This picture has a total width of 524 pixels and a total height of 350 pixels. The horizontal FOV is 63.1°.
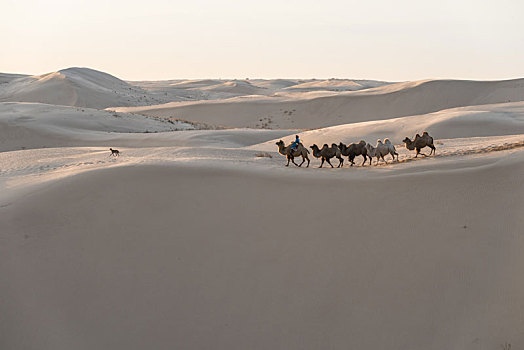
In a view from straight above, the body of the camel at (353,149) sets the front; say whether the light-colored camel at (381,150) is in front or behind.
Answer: behind

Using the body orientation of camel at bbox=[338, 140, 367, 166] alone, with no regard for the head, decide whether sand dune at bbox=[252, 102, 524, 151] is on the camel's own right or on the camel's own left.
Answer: on the camel's own right

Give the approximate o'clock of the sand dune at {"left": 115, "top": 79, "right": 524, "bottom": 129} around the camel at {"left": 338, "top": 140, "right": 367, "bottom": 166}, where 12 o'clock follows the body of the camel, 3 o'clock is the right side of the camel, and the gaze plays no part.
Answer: The sand dune is roughly at 3 o'clock from the camel.

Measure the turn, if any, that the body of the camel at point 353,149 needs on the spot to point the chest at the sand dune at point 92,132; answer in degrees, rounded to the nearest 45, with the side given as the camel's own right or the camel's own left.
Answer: approximately 45° to the camel's own right

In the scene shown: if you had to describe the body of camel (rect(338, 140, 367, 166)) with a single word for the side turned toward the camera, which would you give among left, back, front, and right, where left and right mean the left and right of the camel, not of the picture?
left

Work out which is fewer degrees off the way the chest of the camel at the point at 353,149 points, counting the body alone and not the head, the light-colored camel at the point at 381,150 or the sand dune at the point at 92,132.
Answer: the sand dune
